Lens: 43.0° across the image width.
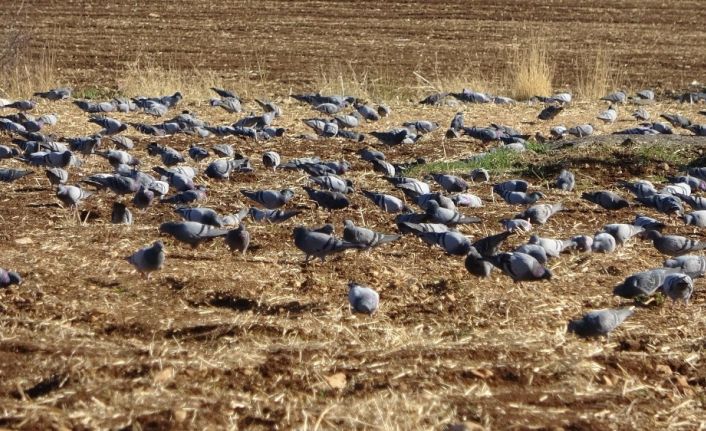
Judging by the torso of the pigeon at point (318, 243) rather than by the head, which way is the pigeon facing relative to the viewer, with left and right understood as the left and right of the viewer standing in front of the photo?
facing to the left of the viewer

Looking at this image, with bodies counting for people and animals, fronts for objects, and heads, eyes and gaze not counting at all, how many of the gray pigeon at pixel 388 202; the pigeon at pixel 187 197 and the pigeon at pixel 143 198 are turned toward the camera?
1

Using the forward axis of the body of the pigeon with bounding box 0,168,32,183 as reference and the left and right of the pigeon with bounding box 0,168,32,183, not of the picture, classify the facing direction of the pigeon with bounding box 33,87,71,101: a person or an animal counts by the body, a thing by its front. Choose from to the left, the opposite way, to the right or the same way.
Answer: the opposite way

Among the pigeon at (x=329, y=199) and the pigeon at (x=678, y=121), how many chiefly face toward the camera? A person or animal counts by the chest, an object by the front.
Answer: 0

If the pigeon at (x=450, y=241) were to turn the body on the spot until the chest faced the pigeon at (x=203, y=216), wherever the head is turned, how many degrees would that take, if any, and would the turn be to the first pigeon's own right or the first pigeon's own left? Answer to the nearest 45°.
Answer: approximately 180°

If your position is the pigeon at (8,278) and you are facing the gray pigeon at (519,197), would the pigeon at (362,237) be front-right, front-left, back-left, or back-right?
front-right

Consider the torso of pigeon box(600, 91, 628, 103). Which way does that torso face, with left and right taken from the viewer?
facing to the right of the viewer

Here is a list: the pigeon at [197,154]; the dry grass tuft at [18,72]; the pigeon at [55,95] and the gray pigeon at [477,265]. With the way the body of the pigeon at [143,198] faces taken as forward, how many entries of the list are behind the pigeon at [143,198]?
3

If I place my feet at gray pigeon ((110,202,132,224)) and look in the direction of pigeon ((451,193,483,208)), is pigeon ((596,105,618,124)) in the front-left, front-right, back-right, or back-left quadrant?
front-left

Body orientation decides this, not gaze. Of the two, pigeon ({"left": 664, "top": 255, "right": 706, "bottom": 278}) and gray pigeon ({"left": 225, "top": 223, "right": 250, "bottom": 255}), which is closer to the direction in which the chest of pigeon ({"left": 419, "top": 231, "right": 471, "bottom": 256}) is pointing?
the pigeon

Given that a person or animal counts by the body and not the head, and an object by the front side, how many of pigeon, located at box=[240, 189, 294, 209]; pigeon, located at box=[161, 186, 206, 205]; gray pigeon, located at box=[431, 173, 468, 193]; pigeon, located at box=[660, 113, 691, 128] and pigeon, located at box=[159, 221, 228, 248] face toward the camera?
0

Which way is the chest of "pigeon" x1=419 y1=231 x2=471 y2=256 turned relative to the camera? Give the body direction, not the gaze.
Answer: to the viewer's right

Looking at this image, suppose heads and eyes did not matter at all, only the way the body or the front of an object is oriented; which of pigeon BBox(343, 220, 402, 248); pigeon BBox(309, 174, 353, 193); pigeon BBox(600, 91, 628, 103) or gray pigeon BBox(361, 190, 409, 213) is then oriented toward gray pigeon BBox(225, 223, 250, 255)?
pigeon BBox(343, 220, 402, 248)
